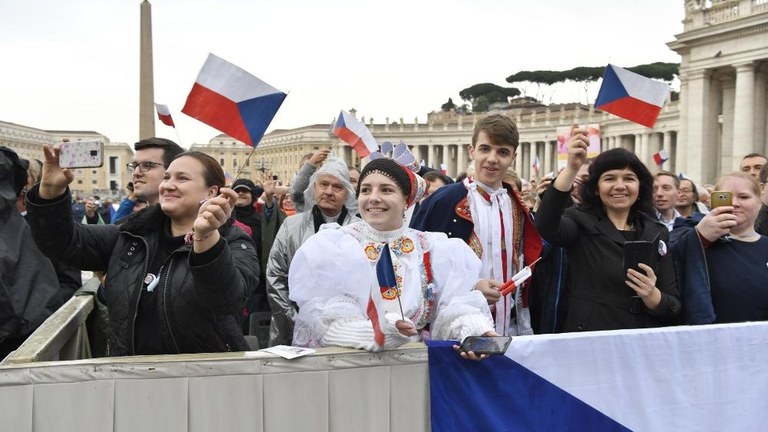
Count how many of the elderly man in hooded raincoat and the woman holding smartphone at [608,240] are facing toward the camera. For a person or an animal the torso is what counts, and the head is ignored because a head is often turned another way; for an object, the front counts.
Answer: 2

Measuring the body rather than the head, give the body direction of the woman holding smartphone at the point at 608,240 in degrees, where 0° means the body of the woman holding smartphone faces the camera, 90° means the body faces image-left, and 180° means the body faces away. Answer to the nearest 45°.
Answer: approximately 0°

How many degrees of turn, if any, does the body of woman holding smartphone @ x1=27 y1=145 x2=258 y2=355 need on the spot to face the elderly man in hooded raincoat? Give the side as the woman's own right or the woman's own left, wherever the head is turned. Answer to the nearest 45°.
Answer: approximately 180°

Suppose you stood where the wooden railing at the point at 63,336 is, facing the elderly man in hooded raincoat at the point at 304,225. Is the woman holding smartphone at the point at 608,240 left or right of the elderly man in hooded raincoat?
right

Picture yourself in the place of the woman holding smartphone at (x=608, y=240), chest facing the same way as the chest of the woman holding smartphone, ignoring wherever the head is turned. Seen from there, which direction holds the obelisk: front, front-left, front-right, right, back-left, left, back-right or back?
back-right

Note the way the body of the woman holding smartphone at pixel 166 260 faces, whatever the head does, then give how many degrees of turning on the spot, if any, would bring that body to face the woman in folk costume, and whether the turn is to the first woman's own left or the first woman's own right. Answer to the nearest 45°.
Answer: approximately 135° to the first woman's own left

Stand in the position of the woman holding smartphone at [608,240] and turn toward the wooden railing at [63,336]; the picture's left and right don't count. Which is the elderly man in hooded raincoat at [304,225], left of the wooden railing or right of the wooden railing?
right

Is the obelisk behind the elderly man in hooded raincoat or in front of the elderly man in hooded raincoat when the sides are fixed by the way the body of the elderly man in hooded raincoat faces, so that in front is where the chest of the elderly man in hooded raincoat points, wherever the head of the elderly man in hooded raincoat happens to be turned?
behind

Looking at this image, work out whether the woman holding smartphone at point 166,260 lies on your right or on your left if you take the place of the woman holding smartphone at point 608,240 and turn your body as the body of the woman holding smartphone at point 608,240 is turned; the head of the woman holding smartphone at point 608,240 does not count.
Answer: on your right
